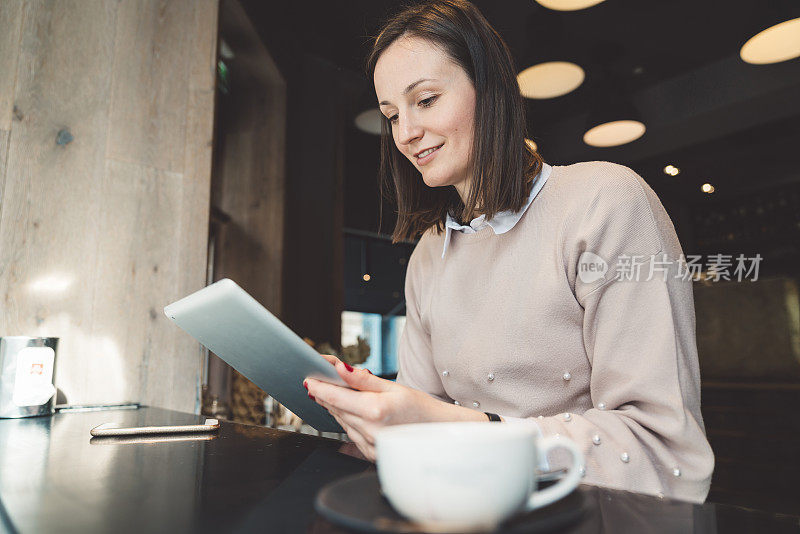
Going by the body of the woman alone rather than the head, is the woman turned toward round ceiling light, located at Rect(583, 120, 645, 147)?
no

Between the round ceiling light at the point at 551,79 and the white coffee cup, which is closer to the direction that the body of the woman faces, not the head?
the white coffee cup

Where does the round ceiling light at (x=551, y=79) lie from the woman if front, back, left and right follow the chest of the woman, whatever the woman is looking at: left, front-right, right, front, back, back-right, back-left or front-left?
back-right

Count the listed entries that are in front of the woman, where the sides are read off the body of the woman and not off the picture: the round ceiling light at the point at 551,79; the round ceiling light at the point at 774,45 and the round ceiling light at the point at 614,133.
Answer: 0

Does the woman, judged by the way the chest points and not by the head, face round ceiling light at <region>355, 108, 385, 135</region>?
no

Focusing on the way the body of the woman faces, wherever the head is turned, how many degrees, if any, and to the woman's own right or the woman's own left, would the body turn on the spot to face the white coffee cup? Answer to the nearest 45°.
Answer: approximately 45° to the woman's own left

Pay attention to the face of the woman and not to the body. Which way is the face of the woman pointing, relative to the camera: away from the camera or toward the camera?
toward the camera

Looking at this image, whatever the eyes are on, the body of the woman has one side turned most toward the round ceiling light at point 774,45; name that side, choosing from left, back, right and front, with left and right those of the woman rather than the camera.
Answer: back

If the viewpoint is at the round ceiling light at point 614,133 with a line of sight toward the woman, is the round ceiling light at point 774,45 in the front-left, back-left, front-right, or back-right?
front-left

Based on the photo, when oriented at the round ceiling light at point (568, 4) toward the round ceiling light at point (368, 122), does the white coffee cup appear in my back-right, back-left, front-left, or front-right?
back-left
